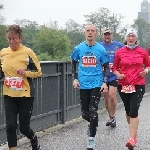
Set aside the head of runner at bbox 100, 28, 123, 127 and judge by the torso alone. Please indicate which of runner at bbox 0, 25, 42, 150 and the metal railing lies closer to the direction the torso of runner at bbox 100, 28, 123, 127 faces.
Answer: the runner

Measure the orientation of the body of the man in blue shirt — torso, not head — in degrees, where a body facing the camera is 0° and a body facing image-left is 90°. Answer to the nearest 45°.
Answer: approximately 0°

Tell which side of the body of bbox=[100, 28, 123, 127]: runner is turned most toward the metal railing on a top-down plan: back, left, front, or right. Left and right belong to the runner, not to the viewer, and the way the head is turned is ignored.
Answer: right

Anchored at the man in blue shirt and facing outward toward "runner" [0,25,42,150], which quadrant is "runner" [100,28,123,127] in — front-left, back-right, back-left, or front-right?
back-right

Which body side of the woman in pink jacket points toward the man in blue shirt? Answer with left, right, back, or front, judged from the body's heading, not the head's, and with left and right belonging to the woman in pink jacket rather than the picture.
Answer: right

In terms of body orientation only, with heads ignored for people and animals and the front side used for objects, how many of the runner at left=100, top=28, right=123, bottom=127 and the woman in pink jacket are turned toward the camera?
2

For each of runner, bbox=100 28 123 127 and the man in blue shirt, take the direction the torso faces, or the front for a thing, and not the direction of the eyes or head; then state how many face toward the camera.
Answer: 2

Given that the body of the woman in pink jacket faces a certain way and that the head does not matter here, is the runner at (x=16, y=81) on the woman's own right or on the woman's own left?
on the woman's own right

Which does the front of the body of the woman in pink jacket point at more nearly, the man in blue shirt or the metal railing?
the man in blue shirt

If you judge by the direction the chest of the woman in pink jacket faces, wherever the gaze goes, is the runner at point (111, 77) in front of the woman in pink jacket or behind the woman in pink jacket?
behind

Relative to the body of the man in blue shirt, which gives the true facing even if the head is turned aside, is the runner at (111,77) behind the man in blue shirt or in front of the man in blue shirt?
behind
